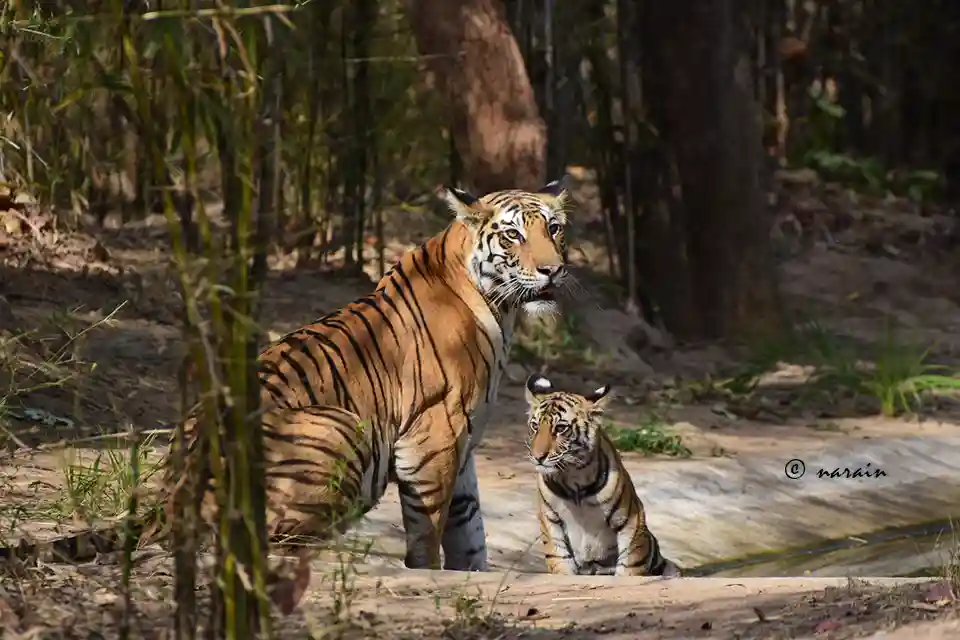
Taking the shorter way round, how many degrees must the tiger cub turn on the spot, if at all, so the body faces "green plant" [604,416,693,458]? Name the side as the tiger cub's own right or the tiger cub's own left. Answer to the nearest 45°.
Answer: approximately 135° to the tiger cub's own right

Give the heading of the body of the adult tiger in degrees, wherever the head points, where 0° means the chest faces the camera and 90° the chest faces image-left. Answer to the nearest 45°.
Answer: approximately 270°

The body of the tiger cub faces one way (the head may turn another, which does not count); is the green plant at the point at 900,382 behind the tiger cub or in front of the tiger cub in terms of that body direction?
behind

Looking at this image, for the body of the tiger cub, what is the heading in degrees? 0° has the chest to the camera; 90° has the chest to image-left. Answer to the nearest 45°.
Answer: approximately 45°

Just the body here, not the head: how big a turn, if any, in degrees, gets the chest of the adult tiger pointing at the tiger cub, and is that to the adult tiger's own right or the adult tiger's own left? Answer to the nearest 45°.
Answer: approximately 45° to the adult tiger's own left

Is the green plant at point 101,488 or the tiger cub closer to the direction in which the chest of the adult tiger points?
the tiger cub

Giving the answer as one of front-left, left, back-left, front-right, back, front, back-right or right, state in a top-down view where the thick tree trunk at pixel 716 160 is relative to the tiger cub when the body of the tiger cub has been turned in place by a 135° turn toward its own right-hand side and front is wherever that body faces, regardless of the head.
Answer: front

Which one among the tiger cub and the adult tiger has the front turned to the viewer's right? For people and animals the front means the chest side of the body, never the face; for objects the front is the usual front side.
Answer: the adult tiger

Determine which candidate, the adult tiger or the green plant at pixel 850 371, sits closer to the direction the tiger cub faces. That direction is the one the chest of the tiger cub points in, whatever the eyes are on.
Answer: the adult tiger

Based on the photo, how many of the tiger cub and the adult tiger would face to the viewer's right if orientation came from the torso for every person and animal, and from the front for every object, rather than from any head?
1

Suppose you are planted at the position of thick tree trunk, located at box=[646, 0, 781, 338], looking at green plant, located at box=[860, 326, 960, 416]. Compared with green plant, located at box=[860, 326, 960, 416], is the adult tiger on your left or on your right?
right

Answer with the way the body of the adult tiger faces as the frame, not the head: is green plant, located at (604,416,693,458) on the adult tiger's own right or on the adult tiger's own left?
on the adult tiger's own left

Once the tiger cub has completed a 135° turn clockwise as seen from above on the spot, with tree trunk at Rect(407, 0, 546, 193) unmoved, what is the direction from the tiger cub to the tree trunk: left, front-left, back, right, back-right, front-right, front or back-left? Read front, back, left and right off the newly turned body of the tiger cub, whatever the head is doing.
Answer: front
